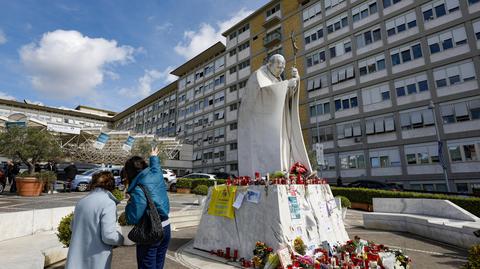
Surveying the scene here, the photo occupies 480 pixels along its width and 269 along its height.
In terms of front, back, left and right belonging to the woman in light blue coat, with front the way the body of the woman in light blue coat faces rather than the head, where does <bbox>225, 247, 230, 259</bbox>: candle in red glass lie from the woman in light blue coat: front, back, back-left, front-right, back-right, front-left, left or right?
front

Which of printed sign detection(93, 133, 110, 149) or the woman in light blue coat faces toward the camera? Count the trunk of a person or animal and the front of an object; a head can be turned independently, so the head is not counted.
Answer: the printed sign

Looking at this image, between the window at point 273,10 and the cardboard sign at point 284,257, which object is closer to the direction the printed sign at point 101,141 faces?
the cardboard sign

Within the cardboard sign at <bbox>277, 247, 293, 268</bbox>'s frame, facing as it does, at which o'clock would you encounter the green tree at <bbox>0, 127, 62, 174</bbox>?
The green tree is roughly at 4 o'clock from the cardboard sign.

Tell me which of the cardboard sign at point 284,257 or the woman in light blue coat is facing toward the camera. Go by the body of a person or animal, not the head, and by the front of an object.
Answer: the cardboard sign

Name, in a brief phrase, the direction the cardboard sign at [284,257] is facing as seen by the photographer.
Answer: facing the viewer

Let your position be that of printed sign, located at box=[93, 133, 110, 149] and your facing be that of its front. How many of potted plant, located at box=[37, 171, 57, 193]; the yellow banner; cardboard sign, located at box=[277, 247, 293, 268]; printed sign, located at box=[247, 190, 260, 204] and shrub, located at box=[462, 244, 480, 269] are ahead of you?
5

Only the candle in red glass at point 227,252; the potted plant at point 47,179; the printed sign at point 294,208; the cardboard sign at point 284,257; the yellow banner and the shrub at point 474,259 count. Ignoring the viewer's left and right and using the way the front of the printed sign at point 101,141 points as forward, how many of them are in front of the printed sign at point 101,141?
6

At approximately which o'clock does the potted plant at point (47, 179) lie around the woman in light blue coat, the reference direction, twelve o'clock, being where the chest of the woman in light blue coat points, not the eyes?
The potted plant is roughly at 10 o'clock from the woman in light blue coat.

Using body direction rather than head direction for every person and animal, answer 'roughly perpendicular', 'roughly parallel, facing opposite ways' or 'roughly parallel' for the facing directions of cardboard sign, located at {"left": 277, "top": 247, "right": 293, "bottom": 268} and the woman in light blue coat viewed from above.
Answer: roughly parallel, facing opposite ways

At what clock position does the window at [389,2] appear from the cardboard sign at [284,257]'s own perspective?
The window is roughly at 7 o'clock from the cardboard sign.

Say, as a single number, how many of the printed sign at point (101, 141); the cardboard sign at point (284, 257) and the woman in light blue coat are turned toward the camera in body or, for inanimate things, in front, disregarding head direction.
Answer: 2

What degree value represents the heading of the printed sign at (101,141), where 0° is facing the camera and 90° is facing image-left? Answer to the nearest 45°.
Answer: approximately 0°

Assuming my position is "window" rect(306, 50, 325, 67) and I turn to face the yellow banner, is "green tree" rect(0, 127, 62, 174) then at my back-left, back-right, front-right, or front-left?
front-right

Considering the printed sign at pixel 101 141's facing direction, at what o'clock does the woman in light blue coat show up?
The woman in light blue coat is roughly at 12 o'clock from the printed sign.

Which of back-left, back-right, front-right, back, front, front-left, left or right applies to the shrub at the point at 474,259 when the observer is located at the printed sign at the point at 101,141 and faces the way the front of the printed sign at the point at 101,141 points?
front

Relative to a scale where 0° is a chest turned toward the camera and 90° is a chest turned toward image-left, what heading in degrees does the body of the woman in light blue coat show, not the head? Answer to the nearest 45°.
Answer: approximately 225°
